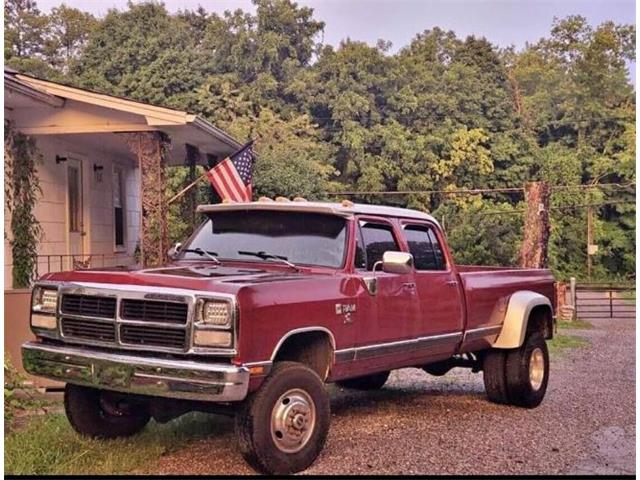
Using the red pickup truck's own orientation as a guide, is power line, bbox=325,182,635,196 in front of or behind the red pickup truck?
behind

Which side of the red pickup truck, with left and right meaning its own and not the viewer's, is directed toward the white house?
right

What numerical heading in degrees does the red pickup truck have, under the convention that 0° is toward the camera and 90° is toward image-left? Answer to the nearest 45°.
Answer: approximately 45°

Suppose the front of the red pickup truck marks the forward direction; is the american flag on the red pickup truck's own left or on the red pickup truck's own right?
on the red pickup truck's own right

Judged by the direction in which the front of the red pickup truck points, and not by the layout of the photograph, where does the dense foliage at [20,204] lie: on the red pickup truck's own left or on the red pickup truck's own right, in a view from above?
on the red pickup truck's own right

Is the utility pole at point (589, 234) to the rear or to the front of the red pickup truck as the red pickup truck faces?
to the rear

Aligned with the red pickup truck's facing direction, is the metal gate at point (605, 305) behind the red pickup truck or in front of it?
behind
